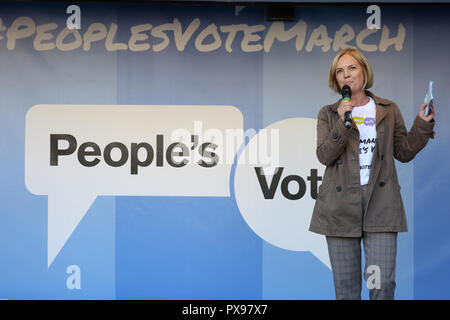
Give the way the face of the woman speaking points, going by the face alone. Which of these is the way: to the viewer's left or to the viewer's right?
to the viewer's left

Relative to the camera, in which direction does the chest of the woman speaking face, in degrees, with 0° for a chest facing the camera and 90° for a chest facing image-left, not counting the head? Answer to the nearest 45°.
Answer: approximately 0°
